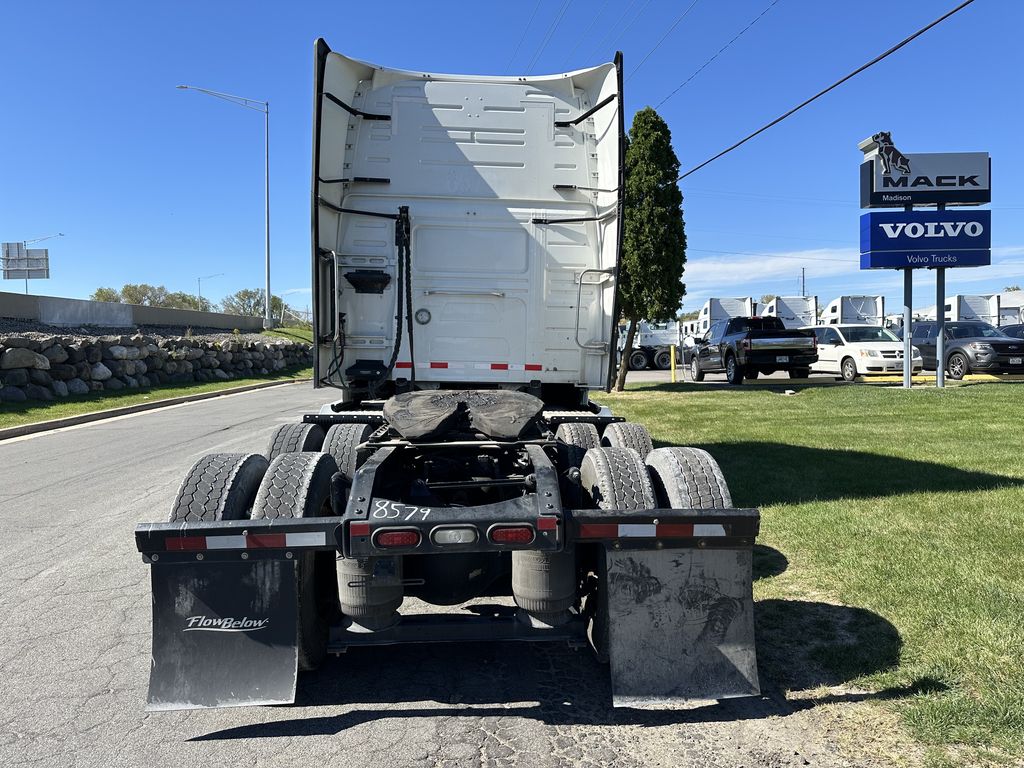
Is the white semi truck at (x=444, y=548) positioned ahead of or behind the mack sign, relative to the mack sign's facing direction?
ahead

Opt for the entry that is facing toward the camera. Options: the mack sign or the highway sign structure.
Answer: the mack sign

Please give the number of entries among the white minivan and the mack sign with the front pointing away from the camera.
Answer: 0

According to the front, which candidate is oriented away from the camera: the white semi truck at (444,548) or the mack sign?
the white semi truck

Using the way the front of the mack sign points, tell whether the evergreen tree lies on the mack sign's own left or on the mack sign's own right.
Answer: on the mack sign's own right

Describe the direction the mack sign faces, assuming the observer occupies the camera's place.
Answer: facing the viewer

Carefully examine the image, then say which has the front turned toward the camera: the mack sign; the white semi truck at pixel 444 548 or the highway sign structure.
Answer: the mack sign

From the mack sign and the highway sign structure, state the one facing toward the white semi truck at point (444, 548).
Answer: the mack sign

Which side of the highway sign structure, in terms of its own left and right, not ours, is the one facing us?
back

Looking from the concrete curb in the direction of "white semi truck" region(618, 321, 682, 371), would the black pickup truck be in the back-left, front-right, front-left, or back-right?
front-right

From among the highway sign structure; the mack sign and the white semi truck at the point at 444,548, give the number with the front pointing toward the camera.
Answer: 1

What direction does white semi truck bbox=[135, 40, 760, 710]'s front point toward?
away from the camera

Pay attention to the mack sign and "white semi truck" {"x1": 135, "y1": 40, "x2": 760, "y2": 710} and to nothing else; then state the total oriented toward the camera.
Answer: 1

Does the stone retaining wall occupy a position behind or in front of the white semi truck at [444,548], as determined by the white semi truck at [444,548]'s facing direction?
in front
